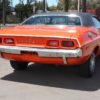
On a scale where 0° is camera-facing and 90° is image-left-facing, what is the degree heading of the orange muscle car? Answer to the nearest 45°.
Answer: approximately 225°
